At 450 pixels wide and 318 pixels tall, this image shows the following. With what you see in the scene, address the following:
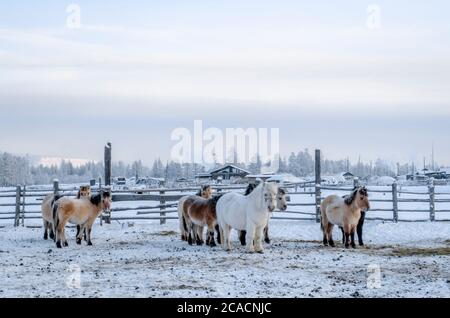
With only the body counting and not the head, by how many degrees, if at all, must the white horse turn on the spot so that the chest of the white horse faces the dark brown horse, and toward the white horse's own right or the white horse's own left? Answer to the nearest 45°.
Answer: approximately 180°

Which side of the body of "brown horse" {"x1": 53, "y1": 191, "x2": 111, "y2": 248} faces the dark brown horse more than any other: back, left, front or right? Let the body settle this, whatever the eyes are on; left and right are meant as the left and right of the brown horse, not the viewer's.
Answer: front

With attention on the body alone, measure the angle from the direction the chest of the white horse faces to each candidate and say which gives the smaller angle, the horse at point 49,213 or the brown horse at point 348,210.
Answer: the brown horse

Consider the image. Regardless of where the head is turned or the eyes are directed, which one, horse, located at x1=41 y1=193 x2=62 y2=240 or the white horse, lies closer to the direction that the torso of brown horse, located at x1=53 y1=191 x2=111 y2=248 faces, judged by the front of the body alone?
the white horse

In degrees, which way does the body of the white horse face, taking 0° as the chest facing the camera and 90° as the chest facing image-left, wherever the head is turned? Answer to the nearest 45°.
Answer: approximately 315°

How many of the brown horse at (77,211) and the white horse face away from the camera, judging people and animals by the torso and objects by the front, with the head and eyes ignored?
0

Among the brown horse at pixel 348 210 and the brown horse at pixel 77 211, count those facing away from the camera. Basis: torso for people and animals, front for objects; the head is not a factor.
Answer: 0

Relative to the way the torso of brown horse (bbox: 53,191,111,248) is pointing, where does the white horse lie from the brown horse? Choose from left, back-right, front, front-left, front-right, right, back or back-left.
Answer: front-right

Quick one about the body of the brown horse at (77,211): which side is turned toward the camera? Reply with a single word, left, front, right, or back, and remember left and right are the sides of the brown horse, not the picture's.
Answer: right

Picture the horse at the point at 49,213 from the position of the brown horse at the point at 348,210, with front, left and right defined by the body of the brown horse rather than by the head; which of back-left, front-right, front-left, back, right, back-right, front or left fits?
back-right
